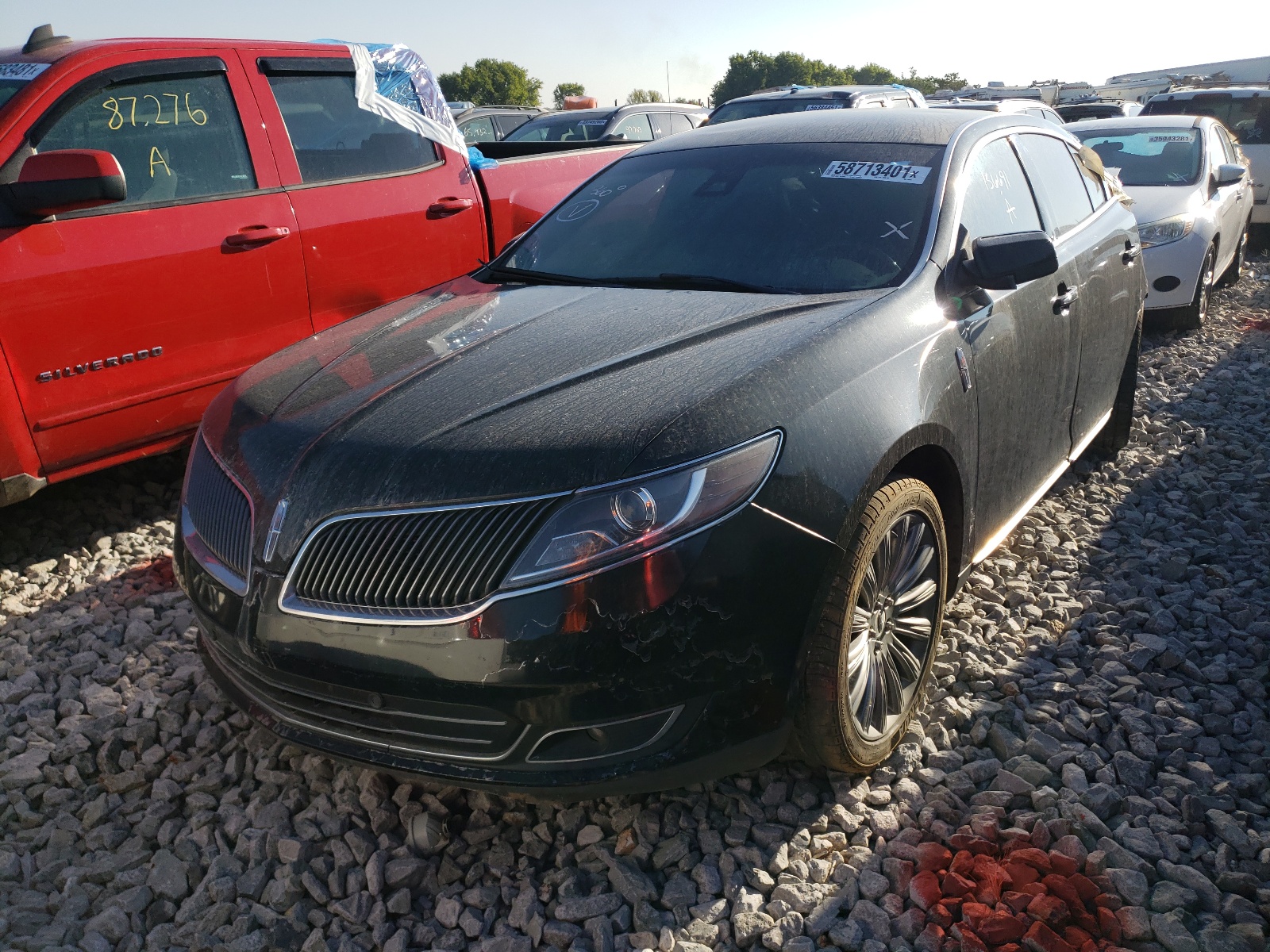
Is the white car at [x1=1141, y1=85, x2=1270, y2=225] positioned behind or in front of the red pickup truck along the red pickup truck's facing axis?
behind

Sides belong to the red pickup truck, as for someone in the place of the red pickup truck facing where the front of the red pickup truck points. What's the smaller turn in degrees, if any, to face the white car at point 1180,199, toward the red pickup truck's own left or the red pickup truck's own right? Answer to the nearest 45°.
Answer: approximately 135° to the red pickup truck's own left

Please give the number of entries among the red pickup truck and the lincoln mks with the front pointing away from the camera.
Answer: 0

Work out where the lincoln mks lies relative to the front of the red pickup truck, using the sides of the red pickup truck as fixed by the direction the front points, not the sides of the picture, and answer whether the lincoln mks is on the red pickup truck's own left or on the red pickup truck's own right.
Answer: on the red pickup truck's own left

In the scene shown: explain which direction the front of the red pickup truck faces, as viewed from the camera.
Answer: facing the viewer and to the left of the viewer

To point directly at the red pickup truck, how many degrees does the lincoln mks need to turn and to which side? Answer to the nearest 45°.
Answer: approximately 90° to its right

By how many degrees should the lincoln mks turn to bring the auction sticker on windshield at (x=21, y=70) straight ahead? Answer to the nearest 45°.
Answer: approximately 90° to its right
